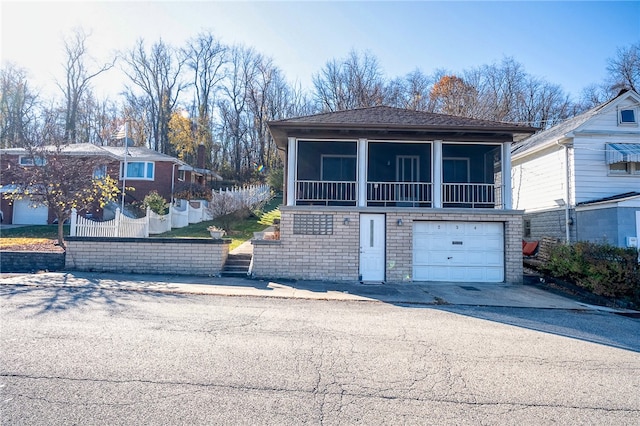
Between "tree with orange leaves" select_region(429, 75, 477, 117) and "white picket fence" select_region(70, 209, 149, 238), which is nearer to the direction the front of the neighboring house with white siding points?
the white picket fence

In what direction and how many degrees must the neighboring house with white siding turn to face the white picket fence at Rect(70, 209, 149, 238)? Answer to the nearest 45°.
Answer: approximately 45° to its right

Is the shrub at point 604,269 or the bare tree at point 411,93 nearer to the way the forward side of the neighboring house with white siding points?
the shrub

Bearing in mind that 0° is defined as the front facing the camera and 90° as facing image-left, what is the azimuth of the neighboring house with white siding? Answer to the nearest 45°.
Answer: approximately 0°

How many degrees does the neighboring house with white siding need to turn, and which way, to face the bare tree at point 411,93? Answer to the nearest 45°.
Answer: approximately 135° to its right

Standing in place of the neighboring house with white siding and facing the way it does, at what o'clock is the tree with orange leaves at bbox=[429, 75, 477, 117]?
The tree with orange leaves is roughly at 5 o'clock from the neighboring house with white siding.

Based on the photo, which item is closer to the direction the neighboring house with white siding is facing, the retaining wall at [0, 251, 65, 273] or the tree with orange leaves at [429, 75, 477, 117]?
the retaining wall

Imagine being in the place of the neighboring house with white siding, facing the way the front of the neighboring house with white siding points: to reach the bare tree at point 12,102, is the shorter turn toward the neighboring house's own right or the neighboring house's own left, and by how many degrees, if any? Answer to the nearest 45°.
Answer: approximately 90° to the neighboring house's own right

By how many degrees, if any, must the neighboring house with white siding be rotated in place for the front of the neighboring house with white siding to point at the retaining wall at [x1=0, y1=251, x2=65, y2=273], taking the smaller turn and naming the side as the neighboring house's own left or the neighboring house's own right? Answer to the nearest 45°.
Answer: approximately 45° to the neighboring house's own right

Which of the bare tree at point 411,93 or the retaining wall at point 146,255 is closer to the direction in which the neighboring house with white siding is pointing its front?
the retaining wall
